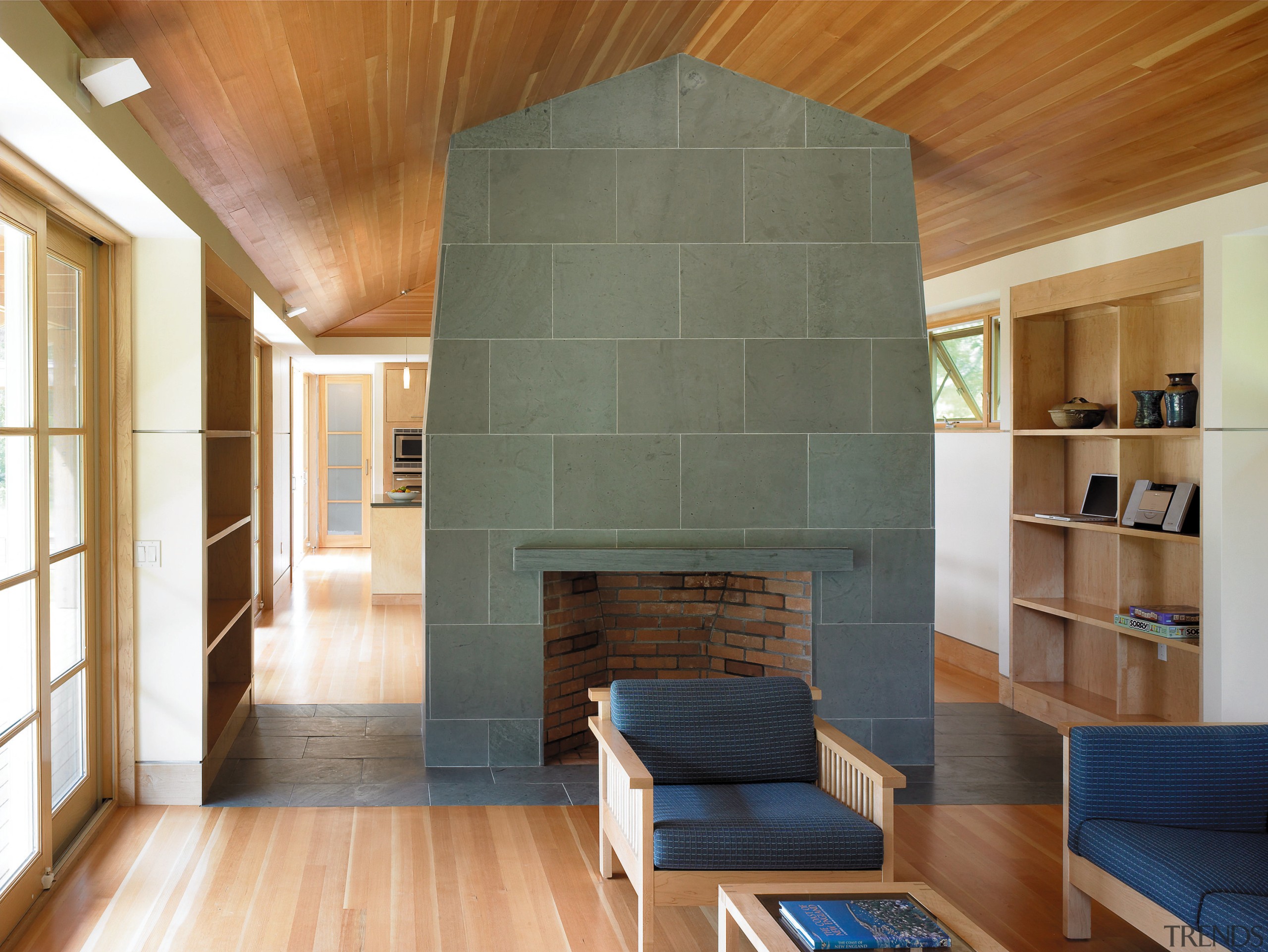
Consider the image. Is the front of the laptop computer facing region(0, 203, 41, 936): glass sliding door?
yes

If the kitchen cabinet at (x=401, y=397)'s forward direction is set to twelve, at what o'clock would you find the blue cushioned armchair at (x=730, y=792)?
The blue cushioned armchair is roughly at 12 o'clock from the kitchen cabinet.

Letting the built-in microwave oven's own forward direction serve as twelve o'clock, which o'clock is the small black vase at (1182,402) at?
The small black vase is roughly at 11 o'clock from the built-in microwave oven.

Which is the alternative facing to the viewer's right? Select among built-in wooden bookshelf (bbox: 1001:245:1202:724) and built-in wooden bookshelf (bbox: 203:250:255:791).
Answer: built-in wooden bookshelf (bbox: 203:250:255:791)

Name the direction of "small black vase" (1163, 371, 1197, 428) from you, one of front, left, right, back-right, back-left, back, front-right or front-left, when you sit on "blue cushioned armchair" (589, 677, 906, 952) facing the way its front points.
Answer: back-left

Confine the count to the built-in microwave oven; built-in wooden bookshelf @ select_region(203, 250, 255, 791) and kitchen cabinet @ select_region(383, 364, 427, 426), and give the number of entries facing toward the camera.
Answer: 2

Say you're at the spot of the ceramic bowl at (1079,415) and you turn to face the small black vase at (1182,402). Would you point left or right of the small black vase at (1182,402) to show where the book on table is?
right

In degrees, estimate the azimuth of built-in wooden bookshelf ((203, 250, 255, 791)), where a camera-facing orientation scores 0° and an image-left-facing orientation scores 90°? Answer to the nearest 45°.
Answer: approximately 270°

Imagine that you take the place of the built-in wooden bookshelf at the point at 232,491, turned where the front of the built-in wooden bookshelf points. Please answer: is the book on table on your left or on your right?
on your right

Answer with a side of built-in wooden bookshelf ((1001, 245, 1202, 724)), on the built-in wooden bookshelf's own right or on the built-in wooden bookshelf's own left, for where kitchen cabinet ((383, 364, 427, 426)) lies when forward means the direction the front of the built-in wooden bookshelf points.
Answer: on the built-in wooden bookshelf's own right
